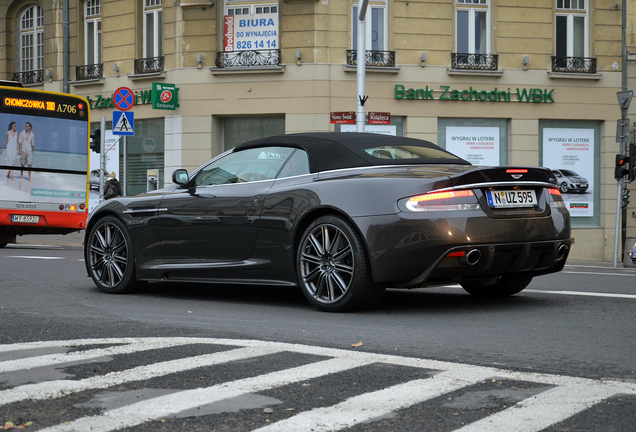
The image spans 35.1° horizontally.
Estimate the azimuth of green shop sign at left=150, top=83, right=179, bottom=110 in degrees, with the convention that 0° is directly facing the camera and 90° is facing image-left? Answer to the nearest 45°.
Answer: approximately 0°

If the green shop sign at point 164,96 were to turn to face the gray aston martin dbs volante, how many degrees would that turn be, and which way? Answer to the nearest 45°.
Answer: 0° — it already faces it

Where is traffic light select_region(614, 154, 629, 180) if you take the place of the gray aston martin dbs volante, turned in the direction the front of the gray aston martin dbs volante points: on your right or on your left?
on your right

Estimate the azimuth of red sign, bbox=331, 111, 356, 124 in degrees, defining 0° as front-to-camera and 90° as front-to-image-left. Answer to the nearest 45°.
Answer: approximately 0°

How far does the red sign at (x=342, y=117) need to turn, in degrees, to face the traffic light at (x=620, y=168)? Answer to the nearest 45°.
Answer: approximately 90° to its left

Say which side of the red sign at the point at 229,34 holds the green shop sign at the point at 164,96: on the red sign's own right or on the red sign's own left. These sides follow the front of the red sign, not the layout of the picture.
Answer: on the red sign's own right

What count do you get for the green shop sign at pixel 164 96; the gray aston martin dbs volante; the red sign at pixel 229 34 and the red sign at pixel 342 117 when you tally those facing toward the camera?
3

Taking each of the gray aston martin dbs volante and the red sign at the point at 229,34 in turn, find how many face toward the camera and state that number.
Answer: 1

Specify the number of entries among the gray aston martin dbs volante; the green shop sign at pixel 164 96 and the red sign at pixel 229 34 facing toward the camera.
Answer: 2
